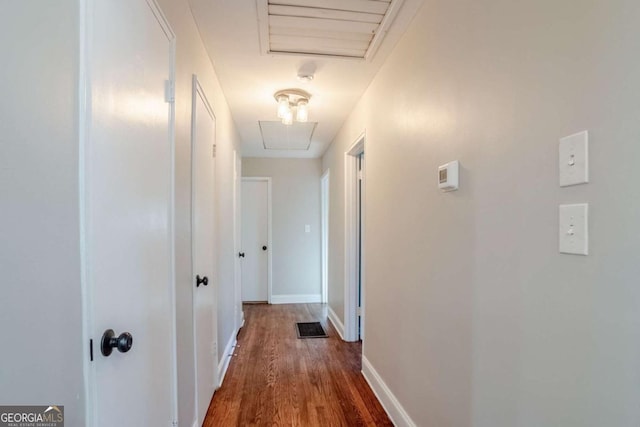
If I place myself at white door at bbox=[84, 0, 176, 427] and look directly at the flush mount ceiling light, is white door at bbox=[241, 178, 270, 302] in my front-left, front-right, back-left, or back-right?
front-left

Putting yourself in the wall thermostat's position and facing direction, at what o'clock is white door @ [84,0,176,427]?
The white door is roughly at 12 o'clock from the wall thermostat.

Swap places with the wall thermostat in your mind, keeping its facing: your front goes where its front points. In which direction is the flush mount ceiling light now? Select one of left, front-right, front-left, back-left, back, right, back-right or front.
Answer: right

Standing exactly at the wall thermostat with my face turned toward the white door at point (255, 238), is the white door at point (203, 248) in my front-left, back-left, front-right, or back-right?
front-left

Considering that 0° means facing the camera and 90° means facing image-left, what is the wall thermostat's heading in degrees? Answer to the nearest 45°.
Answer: approximately 45°

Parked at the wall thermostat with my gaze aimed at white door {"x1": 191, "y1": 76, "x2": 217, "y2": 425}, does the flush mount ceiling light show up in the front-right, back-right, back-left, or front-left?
front-right

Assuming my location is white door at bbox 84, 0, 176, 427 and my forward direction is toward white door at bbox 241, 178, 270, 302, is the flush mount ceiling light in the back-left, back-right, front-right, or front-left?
front-right

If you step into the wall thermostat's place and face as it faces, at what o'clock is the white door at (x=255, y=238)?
The white door is roughly at 3 o'clock from the wall thermostat.

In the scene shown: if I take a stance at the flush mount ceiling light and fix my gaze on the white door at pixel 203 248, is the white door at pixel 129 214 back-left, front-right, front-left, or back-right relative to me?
front-left

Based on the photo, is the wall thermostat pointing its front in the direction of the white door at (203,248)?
no

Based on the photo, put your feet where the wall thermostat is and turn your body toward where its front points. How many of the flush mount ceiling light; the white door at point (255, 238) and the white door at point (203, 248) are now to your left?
0

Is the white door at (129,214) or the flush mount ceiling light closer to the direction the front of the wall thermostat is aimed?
the white door
